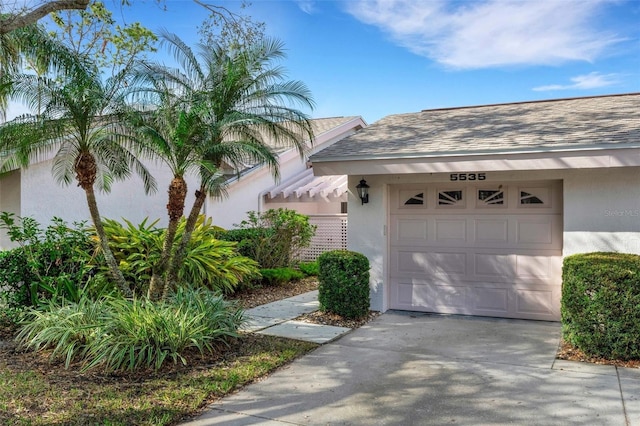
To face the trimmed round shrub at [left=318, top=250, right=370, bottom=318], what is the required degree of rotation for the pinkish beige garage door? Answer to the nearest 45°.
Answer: approximately 45° to its right

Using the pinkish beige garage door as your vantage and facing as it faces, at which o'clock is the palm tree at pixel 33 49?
The palm tree is roughly at 2 o'clock from the pinkish beige garage door.

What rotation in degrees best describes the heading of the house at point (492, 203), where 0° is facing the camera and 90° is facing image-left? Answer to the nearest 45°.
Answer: approximately 0°

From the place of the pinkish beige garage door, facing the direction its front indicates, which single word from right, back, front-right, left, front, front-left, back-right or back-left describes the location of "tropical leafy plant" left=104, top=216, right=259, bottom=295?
right

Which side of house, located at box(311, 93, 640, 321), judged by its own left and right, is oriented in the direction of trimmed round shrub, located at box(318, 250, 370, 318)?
front

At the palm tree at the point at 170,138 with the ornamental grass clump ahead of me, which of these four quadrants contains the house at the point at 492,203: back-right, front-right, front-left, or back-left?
back-left

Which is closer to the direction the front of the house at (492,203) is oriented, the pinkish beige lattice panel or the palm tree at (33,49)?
the palm tree

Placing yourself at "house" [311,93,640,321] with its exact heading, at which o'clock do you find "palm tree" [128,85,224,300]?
The palm tree is roughly at 2 o'clock from the house.

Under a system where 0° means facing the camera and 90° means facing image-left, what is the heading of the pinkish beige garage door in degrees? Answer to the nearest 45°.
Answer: approximately 0°
